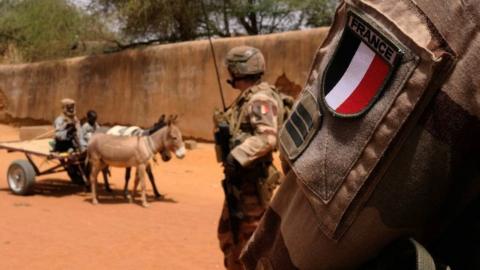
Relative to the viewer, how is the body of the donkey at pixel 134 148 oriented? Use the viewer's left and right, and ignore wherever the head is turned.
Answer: facing to the right of the viewer

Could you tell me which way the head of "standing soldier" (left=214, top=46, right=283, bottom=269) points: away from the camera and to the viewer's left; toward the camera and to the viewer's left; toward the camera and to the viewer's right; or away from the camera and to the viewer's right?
away from the camera and to the viewer's left

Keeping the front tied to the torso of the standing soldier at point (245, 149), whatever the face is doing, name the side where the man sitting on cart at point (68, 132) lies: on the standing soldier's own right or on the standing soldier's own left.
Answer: on the standing soldier's own right

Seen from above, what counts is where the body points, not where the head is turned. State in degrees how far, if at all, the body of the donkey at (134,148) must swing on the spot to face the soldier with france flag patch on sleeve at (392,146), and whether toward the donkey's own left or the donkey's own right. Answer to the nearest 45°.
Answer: approximately 90° to the donkey's own right

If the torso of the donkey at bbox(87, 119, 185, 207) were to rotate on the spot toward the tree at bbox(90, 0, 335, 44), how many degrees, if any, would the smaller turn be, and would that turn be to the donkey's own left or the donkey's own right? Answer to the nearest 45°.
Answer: approximately 90° to the donkey's own left
